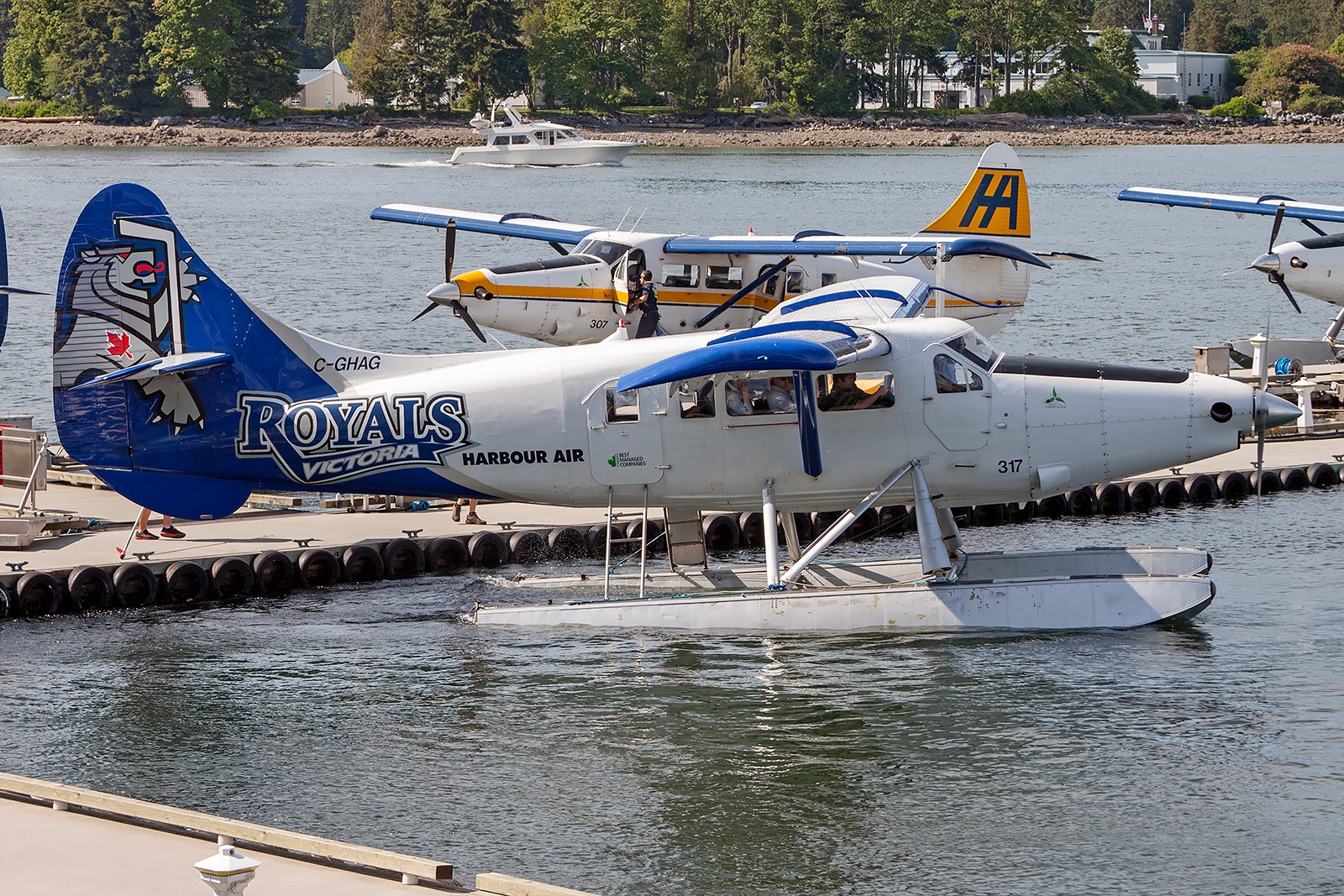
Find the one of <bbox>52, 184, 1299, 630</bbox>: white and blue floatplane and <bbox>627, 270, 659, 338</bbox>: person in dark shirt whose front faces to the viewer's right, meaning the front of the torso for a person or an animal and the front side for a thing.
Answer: the white and blue floatplane

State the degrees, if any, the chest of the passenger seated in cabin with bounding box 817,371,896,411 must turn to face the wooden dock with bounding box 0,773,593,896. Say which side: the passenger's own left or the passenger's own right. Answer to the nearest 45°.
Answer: approximately 135° to the passenger's own right

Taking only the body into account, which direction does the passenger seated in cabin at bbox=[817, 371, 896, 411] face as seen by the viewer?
to the viewer's right

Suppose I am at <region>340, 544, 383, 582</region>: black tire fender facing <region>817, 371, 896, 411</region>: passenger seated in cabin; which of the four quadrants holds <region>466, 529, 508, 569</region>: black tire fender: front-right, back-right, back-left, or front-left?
front-left

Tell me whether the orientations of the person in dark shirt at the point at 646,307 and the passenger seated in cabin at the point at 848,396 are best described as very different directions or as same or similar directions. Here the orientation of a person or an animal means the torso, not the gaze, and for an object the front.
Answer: very different directions

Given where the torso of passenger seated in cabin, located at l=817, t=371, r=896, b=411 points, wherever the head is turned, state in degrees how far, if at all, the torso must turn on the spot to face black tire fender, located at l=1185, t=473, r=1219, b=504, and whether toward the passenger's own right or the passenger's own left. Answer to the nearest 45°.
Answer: approximately 45° to the passenger's own left

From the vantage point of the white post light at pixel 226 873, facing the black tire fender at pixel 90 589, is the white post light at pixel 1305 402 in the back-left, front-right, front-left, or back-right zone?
front-right

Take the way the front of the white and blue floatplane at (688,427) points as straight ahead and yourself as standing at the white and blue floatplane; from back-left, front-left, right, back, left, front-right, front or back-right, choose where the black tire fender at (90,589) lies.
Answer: back

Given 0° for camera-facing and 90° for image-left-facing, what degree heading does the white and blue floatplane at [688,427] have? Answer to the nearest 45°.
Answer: approximately 270°

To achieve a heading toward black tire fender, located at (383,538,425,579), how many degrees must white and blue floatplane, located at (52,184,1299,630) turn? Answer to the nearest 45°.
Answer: approximately 135° to its left
